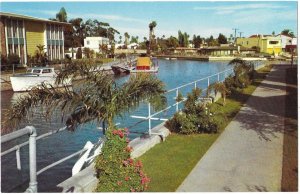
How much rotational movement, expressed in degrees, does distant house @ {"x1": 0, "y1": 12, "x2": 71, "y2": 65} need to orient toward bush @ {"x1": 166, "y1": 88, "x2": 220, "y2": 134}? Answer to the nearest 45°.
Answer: approximately 45° to its right

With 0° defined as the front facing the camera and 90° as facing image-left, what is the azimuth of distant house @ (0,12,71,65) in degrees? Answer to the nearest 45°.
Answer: approximately 315°

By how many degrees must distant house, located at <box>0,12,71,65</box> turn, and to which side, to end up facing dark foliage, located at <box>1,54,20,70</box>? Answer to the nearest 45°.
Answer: approximately 45° to its right

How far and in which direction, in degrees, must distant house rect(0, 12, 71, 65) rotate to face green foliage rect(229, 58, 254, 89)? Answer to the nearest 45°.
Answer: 0° — it already faces it
